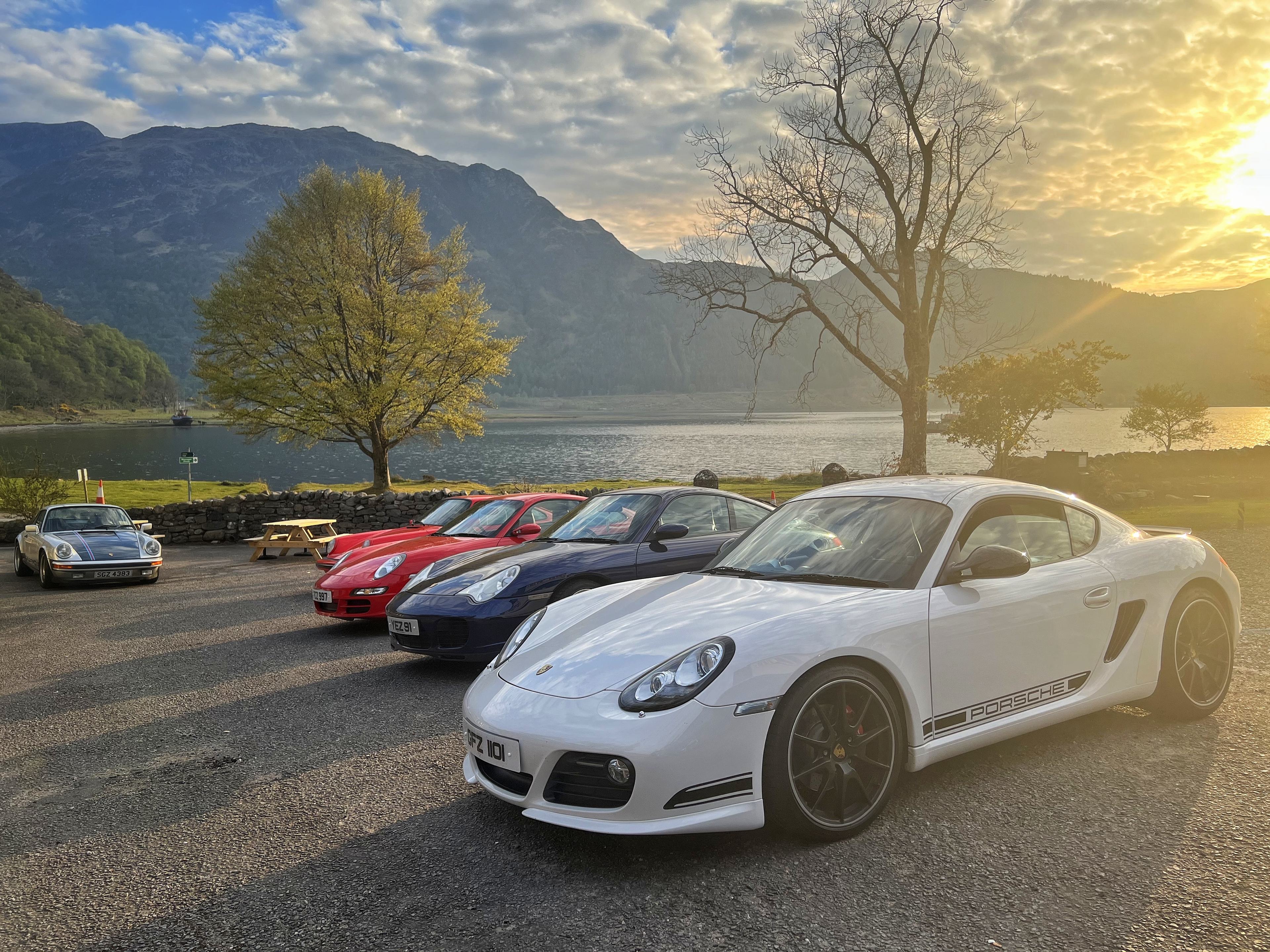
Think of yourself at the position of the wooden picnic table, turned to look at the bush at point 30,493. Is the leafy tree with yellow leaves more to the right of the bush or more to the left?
right

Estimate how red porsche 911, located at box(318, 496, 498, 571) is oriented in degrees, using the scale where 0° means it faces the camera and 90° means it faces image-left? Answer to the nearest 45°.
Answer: approximately 45°

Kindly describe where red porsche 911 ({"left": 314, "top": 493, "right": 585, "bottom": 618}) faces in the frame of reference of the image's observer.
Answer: facing the viewer and to the left of the viewer

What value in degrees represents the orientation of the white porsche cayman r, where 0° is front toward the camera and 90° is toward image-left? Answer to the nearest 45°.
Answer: approximately 45°

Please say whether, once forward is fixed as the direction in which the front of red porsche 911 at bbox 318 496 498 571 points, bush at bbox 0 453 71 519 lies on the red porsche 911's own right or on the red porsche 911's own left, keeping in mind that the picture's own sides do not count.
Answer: on the red porsche 911's own right

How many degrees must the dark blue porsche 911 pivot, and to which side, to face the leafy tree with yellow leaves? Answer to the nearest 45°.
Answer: approximately 135° to its right

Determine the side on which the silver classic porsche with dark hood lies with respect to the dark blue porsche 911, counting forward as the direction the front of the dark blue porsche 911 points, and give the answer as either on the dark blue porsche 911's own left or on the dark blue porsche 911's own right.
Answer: on the dark blue porsche 911's own right

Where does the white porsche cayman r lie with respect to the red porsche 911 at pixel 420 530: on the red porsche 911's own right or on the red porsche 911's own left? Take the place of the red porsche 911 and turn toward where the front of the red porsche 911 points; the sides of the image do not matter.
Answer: on the red porsche 911's own left

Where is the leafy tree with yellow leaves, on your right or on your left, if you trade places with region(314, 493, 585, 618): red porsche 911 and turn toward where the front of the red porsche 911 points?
on your right

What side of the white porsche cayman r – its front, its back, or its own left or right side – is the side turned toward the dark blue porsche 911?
right
